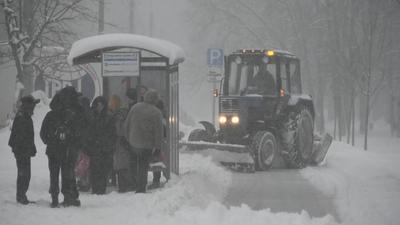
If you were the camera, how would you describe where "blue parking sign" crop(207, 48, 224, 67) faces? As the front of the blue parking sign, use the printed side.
facing the viewer

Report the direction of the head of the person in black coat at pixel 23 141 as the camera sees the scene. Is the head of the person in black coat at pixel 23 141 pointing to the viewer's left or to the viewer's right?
to the viewer's right

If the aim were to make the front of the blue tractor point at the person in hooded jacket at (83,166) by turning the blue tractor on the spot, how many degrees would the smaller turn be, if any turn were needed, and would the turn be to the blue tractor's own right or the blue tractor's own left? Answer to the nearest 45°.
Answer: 0° — it already faces them

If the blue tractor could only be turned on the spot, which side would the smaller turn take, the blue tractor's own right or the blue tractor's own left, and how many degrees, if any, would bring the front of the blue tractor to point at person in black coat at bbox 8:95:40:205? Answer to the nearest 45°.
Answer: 0° — it already faces them

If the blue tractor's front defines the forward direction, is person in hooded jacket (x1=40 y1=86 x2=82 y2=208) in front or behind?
in front

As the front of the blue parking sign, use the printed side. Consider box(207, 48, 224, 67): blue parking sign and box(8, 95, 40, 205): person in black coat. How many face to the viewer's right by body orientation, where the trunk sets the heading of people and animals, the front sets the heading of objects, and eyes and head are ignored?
1

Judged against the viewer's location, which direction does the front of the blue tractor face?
facing the viewer and to the left of the viewer

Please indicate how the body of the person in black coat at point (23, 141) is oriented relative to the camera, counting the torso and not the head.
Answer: to the viewer's right
